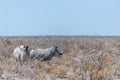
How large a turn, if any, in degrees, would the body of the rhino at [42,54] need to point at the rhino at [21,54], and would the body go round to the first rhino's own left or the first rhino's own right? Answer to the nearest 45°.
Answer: approximately 135° to the first rhino's own right

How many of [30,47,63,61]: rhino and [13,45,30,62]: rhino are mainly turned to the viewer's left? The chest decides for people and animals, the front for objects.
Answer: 0

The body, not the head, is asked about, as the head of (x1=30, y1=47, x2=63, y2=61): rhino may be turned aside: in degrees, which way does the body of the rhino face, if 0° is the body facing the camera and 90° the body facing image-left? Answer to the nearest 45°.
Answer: approximately 270°
